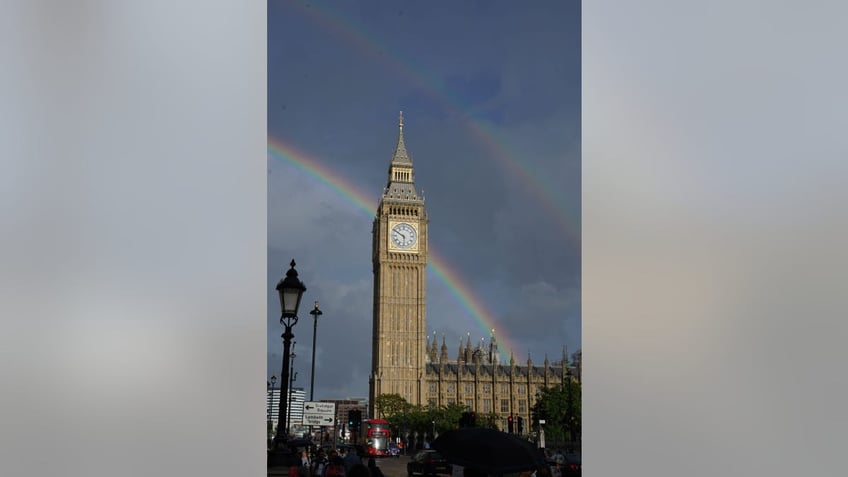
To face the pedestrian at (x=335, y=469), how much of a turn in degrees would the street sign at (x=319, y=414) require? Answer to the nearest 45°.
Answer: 0° — it already faces them

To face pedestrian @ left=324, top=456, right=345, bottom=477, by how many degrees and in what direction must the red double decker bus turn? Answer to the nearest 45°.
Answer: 0° — it already faces them

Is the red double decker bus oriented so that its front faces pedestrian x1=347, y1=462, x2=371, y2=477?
yes

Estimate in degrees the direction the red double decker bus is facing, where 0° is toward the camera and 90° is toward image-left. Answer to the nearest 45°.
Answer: approximately 0°

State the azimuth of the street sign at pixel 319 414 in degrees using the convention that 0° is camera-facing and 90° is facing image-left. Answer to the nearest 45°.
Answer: approximately 0°

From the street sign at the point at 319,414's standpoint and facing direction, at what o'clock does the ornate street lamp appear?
The ornate street lamp is roughly at 12 o'clock from the street sign.

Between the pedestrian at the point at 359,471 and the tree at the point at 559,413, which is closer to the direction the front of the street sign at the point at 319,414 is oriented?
the pedestrian

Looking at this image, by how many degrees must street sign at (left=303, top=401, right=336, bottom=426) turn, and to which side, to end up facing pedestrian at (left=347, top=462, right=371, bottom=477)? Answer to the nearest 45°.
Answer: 0° — it already faces them
